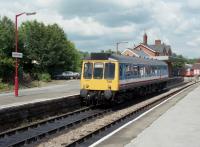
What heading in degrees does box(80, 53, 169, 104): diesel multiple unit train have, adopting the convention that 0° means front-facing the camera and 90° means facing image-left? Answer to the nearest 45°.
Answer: approximately 45°

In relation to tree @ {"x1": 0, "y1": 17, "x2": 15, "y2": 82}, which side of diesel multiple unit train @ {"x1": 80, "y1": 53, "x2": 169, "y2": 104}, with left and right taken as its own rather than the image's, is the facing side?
right

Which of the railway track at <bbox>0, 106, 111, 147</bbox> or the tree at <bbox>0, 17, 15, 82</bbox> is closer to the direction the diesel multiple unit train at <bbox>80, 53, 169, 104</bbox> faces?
the railway track
